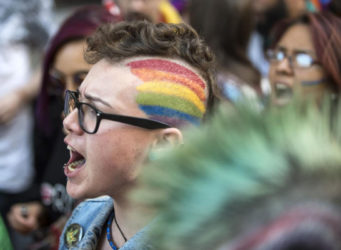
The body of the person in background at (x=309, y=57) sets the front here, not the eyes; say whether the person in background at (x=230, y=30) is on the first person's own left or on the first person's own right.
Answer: on the first person's own right

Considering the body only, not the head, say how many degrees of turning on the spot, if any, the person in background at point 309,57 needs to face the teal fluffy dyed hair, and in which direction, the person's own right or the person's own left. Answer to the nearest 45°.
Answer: approximately 45° to the person's own left

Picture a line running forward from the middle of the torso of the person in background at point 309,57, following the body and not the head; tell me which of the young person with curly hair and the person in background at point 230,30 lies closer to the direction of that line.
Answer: the young person with curly hair

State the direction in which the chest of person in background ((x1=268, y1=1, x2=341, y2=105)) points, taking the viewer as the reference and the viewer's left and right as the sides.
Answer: facing the viewer and to the left of the viewer

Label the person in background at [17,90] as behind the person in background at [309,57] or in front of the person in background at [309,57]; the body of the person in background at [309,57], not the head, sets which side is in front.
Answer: in front

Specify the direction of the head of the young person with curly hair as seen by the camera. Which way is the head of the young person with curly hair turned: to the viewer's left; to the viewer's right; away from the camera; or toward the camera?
to the viewer's left

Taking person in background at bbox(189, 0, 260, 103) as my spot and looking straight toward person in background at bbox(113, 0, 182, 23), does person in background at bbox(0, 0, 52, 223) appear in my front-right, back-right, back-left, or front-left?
front-left

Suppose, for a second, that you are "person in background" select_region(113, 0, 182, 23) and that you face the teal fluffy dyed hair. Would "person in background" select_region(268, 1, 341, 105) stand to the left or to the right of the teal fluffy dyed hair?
left

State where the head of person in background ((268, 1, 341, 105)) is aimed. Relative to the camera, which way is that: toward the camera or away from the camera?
toward the camera

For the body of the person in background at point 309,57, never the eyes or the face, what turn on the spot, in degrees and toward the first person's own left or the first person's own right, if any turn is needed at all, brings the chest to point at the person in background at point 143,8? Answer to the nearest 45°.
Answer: approximately 90° to the first person's own right

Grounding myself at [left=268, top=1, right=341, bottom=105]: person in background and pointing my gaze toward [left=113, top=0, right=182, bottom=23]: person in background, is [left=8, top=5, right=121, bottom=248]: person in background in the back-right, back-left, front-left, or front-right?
front-left

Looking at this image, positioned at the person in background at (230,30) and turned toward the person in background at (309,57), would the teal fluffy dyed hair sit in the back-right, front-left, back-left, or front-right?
front-right
